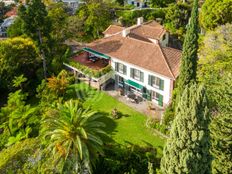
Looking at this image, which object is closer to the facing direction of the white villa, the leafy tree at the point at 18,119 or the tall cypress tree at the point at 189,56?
the leafy tree

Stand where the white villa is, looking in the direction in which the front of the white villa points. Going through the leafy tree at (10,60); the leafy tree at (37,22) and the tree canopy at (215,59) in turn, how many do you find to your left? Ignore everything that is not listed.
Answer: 1

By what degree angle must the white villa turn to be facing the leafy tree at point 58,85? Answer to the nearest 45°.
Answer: approximately 45° to its right

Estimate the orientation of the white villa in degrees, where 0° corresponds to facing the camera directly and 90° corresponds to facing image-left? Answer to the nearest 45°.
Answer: approximately 45°

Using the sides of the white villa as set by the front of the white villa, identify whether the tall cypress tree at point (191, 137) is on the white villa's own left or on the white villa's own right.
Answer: on the white villa's own left

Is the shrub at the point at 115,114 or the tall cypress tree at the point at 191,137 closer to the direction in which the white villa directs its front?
the shrub

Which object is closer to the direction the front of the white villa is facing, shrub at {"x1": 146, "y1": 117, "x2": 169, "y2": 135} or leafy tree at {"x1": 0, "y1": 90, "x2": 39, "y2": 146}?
the leafy tree

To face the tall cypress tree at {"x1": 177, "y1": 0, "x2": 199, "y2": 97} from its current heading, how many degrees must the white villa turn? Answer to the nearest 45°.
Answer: approximately 90° to its left

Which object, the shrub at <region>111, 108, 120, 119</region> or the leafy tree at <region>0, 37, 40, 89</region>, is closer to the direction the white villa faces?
the shrub

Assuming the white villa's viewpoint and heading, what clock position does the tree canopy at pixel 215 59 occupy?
The tree canopy is roughly at 9 o'clock from the white villa.

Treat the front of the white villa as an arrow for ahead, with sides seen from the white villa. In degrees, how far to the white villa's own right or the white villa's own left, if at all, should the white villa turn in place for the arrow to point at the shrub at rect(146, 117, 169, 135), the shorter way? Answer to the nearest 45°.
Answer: approximately 45° to the white villa's own left

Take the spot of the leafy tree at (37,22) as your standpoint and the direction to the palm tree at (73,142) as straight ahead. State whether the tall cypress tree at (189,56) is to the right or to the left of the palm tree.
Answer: left
